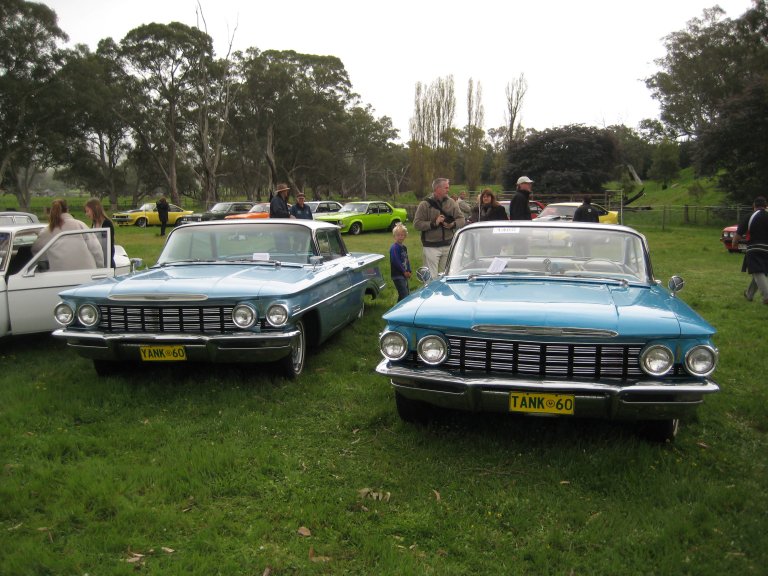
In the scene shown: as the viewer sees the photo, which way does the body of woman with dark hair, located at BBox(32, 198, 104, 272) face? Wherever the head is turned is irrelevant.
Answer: away from the camera

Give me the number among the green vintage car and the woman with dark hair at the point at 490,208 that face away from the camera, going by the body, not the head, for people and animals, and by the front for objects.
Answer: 0

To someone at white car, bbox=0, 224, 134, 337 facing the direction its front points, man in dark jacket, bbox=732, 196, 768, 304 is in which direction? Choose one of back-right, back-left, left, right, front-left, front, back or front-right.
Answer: back-left

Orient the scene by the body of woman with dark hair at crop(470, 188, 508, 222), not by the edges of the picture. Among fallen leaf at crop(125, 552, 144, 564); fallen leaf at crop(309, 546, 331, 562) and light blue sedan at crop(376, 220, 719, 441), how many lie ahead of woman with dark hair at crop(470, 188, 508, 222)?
3

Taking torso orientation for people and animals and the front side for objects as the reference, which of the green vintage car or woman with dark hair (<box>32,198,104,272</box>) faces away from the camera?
the woman with dark hair

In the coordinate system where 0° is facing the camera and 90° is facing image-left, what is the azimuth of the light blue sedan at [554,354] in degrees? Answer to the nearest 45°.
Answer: approximately 0°

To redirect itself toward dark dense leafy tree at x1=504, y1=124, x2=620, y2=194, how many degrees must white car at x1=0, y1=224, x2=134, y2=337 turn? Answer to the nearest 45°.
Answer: approximately 180°

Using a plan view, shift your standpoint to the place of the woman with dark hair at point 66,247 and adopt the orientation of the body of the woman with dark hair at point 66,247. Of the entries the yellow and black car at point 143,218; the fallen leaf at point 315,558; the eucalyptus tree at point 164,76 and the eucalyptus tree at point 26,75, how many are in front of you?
3

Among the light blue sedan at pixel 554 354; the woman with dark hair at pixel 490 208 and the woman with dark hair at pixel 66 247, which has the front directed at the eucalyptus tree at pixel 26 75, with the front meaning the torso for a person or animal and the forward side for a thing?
the woman with dark hair at pixel 66 247

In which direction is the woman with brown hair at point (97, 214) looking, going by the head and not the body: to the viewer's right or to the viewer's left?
to the viewer's left

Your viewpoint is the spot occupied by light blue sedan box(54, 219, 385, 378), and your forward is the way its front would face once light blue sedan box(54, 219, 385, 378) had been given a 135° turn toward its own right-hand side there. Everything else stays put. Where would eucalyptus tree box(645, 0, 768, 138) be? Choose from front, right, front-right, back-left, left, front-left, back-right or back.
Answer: front-right

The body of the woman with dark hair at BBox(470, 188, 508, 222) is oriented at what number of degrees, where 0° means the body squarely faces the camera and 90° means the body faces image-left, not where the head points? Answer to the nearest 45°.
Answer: approximately 0°

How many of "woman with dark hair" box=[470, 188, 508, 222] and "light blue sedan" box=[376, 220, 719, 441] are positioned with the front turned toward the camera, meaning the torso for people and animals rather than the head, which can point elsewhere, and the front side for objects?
2
